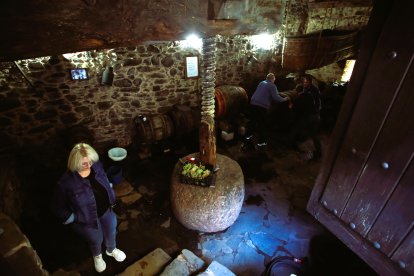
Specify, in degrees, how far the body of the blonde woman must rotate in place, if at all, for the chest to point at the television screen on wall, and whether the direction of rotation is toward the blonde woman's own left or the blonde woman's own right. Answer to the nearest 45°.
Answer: approximately 135° to the blonde woman's own left

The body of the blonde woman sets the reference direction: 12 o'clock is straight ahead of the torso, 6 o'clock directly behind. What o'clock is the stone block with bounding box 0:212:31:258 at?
The stone block is roughly at 2 o'clock from the blonde woman.

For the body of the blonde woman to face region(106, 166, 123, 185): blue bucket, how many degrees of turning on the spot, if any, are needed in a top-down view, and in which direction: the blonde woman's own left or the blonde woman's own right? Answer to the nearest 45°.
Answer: approximately 135° to the blonde woman's own left

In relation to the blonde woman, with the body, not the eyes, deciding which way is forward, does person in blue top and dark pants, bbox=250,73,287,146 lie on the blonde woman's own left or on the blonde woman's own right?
on the blonde woman's own left

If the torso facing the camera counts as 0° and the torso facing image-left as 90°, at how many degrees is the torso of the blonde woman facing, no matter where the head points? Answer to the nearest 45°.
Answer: approximately 315°

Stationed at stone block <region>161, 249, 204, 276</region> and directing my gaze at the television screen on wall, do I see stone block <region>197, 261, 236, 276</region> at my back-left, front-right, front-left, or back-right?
back-right

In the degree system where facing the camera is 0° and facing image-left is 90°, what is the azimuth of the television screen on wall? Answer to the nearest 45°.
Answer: approximately 0°

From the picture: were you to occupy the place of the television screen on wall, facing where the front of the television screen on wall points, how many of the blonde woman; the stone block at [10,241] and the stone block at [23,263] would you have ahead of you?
3
